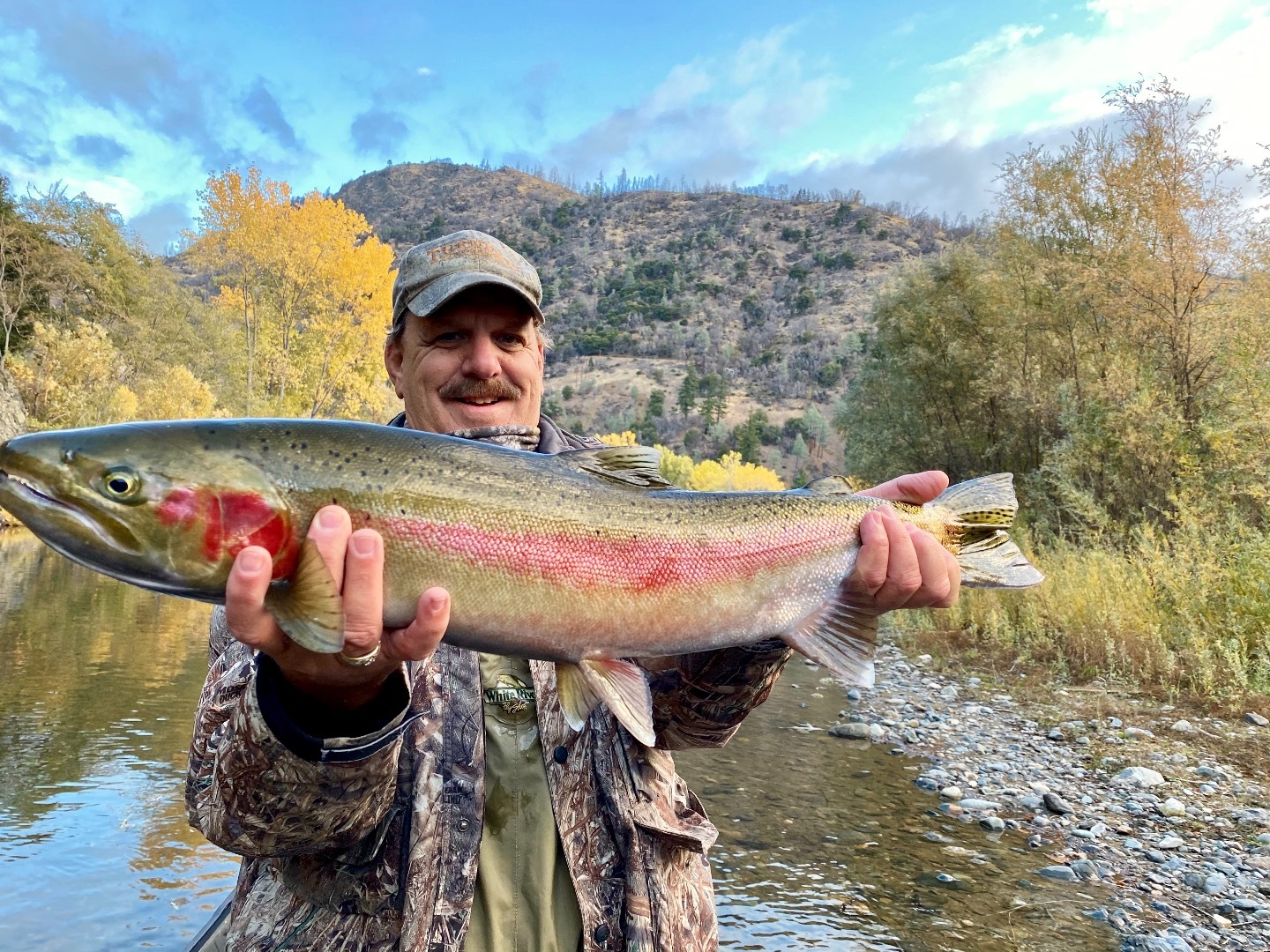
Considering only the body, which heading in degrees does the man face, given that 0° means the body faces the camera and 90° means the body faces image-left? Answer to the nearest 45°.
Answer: approximately 0°

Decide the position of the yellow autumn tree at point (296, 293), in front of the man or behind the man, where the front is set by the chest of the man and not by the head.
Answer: behind
